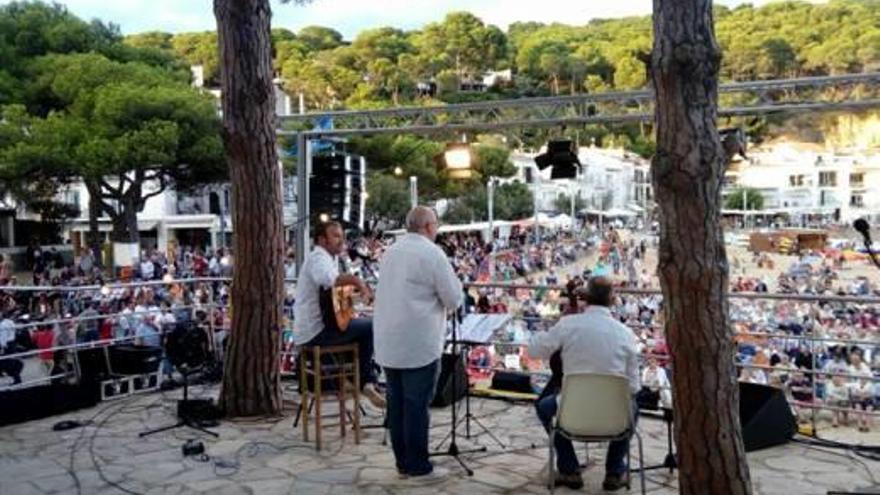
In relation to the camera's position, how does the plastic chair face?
facing away from the viewer

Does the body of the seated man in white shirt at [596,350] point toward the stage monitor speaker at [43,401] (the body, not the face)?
no

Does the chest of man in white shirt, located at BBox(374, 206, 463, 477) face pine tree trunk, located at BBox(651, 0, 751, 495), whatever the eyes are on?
no

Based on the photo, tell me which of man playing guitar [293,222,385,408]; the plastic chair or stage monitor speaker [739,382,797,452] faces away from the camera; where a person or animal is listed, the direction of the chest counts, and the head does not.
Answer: the plastic chair

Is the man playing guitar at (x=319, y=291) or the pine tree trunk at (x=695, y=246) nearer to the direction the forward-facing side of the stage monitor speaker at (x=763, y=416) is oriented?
the man playing guitar

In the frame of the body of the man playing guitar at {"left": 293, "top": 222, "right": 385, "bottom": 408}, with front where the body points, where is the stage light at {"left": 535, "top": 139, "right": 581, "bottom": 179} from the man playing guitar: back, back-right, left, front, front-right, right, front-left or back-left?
front-left

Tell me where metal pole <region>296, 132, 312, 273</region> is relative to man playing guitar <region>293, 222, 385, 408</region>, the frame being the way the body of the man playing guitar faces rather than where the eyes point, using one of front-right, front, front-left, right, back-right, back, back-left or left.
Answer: left

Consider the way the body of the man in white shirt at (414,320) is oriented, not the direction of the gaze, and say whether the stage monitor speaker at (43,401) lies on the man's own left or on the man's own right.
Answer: on the man's own left

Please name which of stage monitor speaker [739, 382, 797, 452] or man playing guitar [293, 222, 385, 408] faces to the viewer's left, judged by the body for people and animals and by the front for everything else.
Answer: the stage monitor speaker

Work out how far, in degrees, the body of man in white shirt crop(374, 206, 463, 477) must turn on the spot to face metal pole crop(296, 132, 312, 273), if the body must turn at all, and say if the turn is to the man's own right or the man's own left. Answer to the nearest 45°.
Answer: approximately 45° to the man's own left

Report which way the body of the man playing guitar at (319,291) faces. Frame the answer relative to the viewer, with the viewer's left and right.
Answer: facing to the right of the viewer

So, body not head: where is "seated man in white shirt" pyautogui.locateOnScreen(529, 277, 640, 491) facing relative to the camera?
away from the camera

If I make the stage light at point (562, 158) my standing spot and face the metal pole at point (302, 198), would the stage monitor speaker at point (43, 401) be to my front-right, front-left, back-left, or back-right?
front-left

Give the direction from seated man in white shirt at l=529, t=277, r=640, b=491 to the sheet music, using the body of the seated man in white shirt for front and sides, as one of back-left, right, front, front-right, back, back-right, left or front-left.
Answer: front-left

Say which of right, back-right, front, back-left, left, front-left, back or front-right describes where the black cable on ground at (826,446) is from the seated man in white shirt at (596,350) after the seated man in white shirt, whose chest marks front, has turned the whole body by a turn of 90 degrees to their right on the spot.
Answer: front-left
